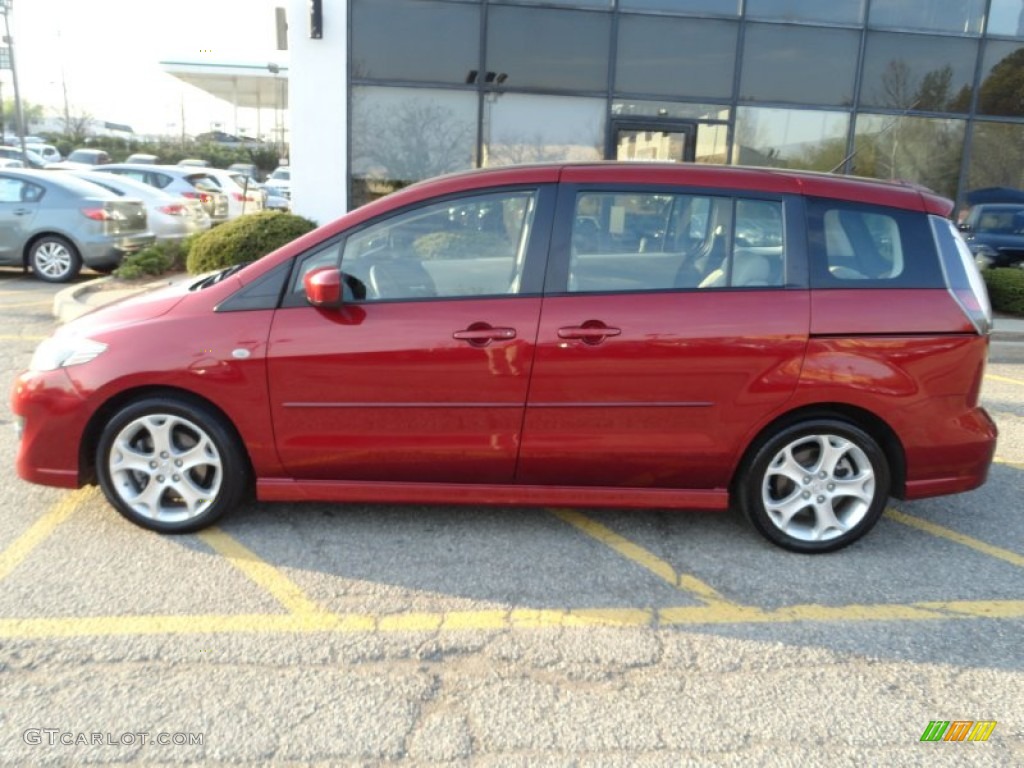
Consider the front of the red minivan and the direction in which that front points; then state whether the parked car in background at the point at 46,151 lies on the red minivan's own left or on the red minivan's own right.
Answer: on the red minivan's own right

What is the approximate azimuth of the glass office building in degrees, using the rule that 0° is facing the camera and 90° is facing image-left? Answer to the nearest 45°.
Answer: approximately 0°

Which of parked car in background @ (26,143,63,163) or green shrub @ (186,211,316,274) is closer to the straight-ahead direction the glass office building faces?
the green shrub

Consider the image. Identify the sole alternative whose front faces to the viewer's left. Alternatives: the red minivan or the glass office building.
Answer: the red minivan

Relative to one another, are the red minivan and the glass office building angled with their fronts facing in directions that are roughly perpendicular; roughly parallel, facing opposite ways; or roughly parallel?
roughly perpendicular

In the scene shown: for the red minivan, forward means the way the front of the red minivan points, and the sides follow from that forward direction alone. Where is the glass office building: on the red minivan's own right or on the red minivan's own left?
on the red minivan's own right

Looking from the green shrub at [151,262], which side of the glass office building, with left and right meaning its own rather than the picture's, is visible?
right

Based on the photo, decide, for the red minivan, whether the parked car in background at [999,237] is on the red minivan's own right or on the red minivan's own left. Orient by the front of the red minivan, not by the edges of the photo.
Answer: on the red minivan's own right

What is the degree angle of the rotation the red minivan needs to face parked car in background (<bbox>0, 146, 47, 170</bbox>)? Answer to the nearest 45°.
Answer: approximately 45° to its right

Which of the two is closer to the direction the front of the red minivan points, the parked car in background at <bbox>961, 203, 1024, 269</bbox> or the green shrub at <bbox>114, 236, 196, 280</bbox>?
the green shrub

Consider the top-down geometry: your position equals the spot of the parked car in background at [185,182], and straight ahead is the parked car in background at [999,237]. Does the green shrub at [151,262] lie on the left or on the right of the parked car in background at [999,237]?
right

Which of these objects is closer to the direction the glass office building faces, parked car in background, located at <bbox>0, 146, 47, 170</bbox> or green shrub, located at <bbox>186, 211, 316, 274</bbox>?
the green shrub

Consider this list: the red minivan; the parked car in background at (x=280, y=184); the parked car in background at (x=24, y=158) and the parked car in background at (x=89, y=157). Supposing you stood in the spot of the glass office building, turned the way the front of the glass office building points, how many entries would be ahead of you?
1

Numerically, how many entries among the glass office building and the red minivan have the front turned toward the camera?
1

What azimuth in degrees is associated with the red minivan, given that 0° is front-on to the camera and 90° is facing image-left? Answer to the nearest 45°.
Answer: approximately 90°
